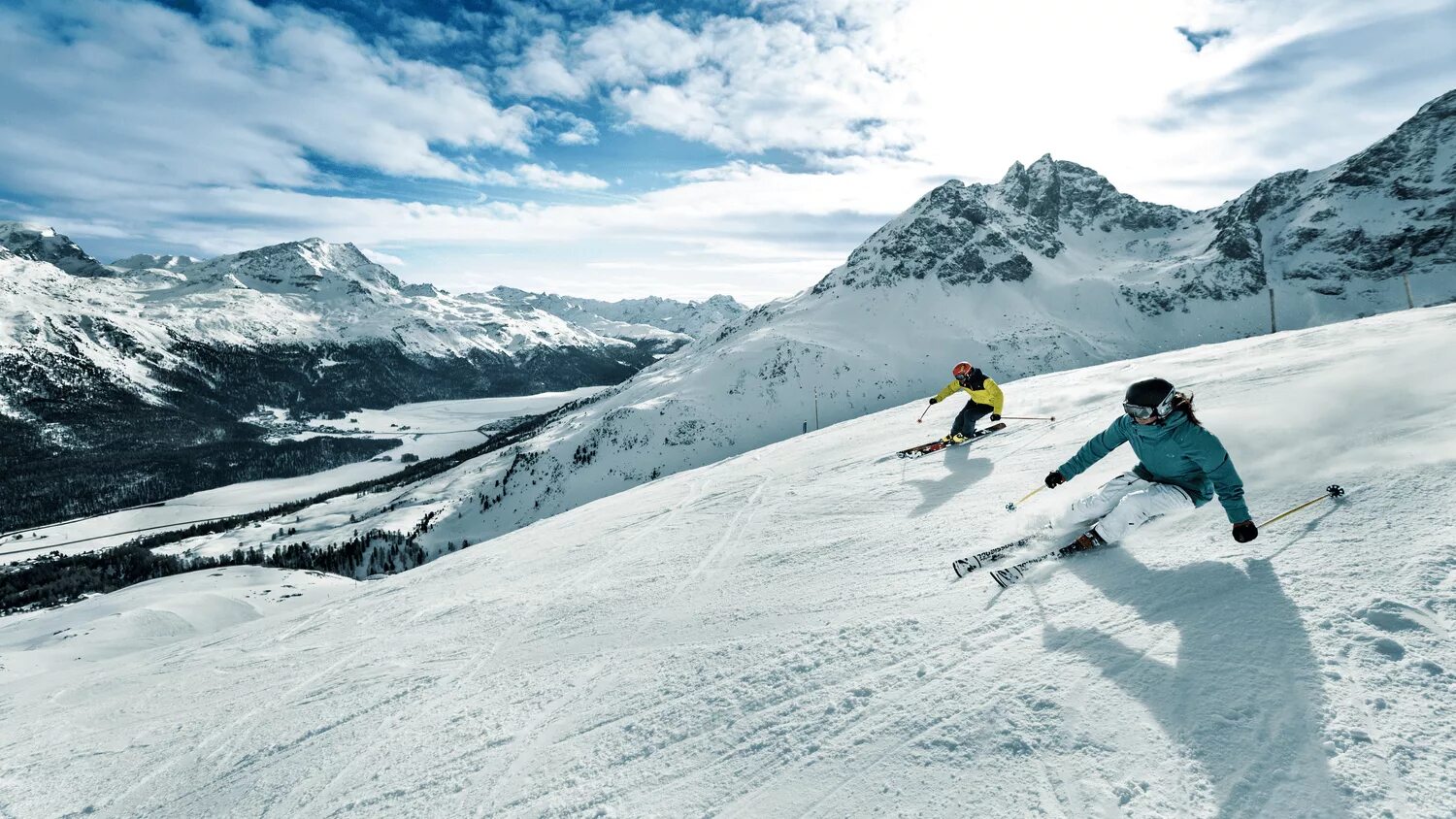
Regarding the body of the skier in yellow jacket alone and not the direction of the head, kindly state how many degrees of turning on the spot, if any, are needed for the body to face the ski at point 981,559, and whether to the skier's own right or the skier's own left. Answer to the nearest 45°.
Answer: approximately 45° to the skier's own left

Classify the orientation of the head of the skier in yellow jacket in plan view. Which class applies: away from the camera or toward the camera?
toward the camera

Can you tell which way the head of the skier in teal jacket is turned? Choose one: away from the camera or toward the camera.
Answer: toward the camera

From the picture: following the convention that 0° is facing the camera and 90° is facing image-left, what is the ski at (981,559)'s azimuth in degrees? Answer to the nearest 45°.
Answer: approximately 45°

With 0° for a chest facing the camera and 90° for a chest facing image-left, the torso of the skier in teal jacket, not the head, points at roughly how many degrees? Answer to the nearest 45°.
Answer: approximately 45°

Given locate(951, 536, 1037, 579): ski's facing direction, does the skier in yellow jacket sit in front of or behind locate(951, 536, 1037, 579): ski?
behind

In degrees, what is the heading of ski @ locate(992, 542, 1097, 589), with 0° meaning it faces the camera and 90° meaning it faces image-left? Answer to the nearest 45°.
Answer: approximately 45°
